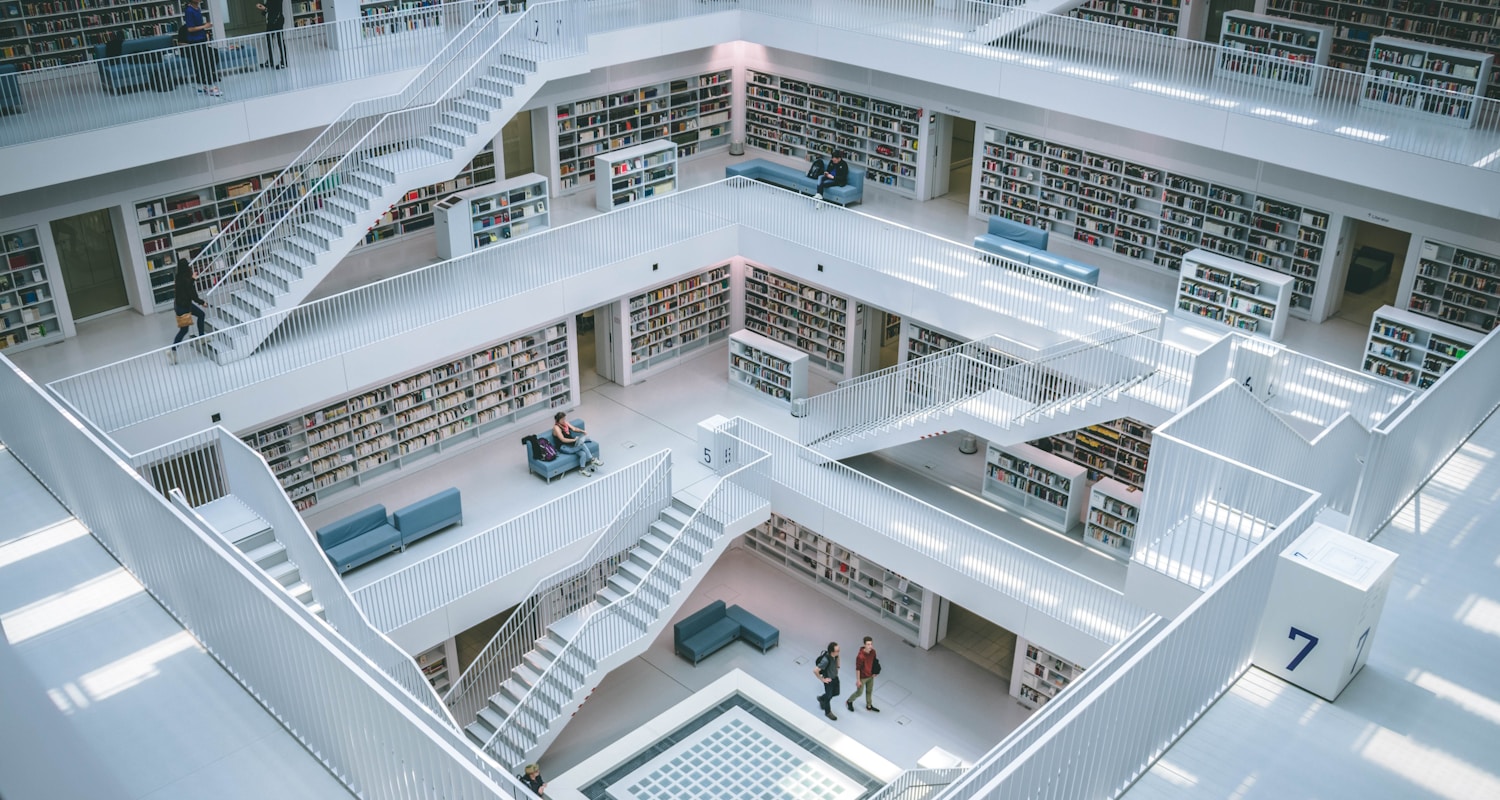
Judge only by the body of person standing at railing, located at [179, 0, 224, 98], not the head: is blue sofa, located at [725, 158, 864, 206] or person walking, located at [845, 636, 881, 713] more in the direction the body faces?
the person walking

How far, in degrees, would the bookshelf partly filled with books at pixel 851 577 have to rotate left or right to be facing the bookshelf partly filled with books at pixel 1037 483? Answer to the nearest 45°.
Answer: approximately 135° to its left

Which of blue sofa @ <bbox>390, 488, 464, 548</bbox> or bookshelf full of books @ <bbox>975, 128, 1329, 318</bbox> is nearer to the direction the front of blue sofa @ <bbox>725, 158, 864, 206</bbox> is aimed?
the blue sofa

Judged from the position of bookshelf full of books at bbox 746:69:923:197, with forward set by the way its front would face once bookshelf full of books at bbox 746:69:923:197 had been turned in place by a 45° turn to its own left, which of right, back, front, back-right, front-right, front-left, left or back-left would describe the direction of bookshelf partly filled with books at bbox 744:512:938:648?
front

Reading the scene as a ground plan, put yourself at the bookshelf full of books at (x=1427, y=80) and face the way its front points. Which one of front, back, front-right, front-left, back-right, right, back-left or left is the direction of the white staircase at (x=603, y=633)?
front

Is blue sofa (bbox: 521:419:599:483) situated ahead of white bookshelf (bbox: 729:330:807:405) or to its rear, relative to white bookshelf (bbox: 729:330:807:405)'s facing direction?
ahead

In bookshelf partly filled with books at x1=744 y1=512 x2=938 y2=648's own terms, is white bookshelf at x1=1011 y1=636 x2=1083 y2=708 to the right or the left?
on its left

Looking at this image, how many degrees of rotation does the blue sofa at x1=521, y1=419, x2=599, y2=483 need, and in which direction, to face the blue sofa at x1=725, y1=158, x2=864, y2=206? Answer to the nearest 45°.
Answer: approximately 90° to its left

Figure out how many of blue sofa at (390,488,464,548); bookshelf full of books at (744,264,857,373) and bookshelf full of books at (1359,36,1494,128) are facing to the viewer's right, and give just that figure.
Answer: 0

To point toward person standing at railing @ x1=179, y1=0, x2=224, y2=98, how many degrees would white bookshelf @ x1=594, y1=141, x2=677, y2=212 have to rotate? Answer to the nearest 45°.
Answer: approximately 90° to its right

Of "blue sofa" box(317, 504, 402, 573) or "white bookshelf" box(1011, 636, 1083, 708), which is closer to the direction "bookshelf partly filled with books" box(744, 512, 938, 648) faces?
the blue sofa

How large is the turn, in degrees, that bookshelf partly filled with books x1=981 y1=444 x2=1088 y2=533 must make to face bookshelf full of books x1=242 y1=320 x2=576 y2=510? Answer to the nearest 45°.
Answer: approximately 45° to its right
